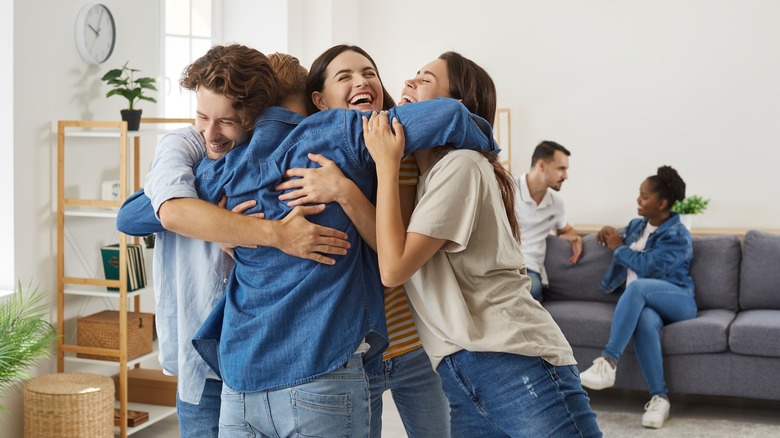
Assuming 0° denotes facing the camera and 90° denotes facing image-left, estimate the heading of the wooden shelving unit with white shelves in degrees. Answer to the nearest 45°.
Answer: approximately 315°

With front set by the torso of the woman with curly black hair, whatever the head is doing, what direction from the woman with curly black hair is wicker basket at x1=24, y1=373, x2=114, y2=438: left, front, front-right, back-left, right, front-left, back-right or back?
front

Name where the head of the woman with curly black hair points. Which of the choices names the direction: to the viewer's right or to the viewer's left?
to the viewer's left

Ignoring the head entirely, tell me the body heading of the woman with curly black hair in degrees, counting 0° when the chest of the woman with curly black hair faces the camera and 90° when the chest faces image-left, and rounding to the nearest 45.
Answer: approximately 45°

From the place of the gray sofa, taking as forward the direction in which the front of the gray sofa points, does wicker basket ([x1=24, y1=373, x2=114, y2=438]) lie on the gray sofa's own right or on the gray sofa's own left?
on the gray sofa's own right

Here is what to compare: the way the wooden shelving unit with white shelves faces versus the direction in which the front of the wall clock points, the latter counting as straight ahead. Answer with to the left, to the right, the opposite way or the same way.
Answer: the same way

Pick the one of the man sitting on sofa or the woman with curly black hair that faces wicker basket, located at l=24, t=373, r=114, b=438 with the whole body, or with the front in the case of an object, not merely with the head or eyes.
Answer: the woman with curly black hair

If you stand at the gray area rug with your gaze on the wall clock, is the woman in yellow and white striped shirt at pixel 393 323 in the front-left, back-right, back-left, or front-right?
front-left

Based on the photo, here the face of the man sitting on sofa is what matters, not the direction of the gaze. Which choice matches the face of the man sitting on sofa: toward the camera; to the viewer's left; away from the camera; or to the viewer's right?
to the viewer's right

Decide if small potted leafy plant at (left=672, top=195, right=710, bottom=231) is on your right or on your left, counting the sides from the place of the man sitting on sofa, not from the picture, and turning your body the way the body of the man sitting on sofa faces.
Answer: on your left

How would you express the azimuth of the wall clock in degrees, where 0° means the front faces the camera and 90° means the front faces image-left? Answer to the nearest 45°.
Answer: approximately 315°

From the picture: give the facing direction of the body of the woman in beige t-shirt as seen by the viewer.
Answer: to the viewer's left

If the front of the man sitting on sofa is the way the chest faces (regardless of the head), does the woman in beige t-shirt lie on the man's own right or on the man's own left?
on the man's own right

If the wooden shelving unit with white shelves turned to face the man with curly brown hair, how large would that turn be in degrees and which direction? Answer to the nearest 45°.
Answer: approximately 45° to its right

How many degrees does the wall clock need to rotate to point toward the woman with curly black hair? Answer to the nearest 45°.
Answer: approximately 45° to its left

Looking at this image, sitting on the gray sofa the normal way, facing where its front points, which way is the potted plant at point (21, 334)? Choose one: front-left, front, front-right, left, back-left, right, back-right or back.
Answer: front-right

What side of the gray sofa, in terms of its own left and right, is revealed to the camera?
front

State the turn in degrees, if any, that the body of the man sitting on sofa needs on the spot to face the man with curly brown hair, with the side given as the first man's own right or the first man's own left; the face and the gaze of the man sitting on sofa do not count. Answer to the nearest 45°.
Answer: approximately 45° to the first man's own right
